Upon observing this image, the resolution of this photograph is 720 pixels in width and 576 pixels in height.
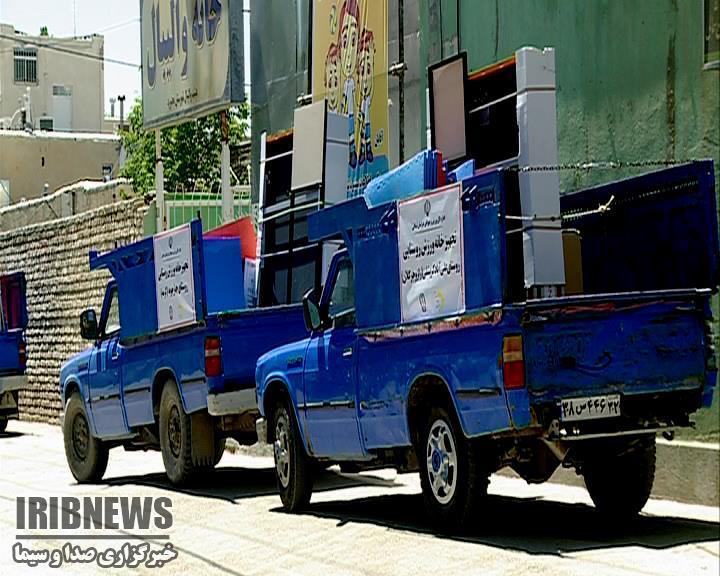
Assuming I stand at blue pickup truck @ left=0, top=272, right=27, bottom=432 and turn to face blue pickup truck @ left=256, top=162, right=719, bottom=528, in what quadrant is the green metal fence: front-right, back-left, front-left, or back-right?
front-left

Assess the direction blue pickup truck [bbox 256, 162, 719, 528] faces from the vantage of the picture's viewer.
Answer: facing away from the viewer and to the left of the viewer

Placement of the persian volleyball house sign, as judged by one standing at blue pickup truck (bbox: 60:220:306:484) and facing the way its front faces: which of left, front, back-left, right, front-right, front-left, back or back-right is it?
front-right

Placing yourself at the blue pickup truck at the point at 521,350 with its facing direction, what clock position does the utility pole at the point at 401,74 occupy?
The utility pole is roughly at 1 o'clock from the blue pickup truck.

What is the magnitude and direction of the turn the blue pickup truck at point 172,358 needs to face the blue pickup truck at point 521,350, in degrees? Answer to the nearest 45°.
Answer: approximately 180°

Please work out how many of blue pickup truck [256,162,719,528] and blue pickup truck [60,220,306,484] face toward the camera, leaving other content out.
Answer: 0

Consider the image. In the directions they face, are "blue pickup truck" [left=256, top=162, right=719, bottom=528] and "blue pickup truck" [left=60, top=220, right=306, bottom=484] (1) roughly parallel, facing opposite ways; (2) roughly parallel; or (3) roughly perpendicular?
roughly parallel

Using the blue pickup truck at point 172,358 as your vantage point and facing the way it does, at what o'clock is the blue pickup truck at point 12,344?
the blue pickup truck at point 12,344 is roughly at 1 o'clock from the blue pickup truck at point 172,358.

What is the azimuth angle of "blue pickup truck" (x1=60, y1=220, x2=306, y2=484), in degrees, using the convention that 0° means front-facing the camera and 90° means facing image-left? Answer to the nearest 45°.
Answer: approximately 135°

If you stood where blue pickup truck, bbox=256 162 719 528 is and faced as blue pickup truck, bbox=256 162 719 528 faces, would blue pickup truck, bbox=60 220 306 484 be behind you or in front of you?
in front

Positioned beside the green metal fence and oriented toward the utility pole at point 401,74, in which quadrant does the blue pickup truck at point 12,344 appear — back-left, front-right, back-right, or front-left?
back-right

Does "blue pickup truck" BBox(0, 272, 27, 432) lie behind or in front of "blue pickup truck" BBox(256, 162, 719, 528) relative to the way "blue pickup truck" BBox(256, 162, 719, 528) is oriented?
in front

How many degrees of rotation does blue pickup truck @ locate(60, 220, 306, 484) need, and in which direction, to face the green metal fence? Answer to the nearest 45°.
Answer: approximately 45° to its right
